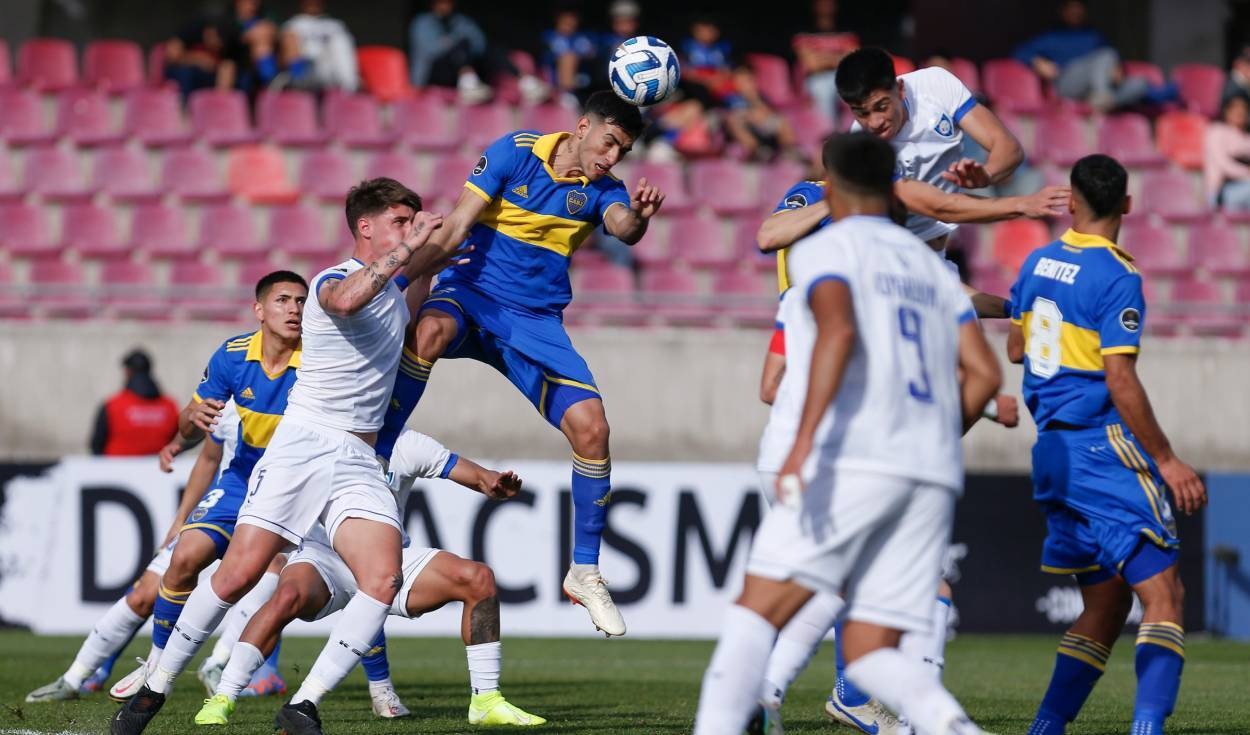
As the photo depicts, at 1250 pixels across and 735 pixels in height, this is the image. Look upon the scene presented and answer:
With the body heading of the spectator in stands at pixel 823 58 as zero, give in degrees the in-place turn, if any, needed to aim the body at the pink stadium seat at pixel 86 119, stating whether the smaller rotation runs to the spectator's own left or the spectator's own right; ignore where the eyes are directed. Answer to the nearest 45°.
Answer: approximately 90° to the spectator's own right

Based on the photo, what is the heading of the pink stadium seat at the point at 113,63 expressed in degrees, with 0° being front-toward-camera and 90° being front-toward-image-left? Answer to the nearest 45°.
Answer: approximately 0°

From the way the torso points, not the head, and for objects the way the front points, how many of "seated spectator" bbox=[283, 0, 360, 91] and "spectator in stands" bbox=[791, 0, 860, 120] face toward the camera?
2

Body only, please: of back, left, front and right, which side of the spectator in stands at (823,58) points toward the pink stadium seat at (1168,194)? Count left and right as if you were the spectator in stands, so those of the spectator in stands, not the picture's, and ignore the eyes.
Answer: left

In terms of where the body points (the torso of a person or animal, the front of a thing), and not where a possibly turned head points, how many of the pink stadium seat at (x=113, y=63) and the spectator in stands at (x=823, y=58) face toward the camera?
2
